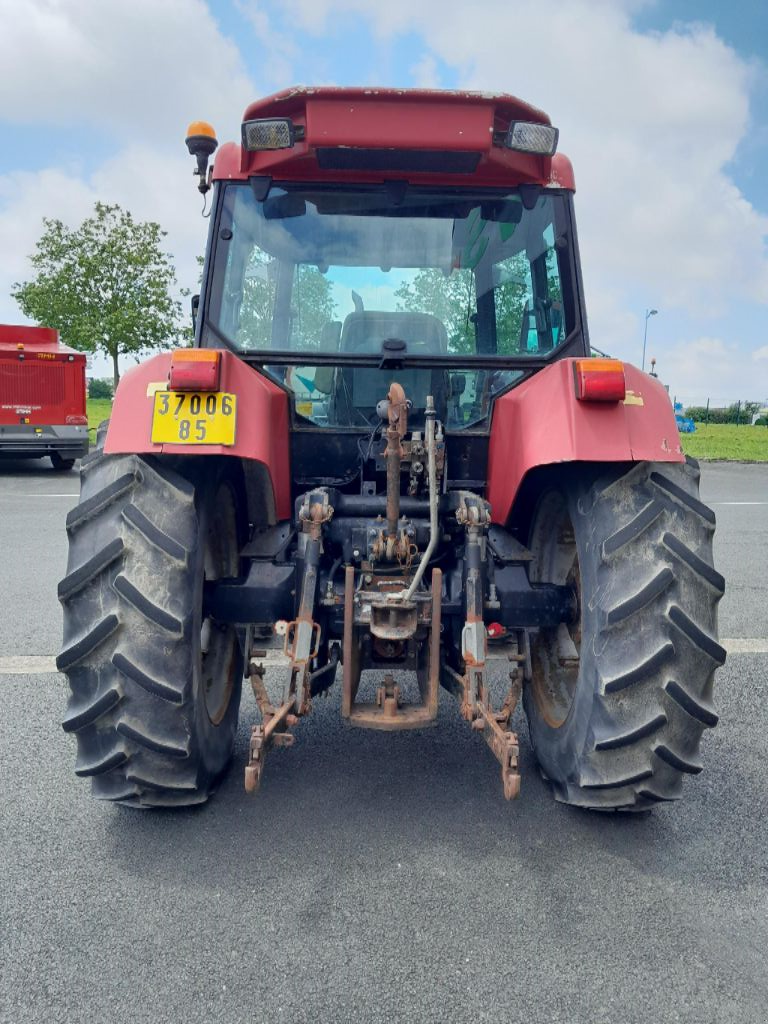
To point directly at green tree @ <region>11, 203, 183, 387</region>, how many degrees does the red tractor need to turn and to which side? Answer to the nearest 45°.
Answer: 0° — it already faces it

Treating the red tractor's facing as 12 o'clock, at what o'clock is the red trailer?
The red trailer is roughly at 11 o'clock from the red tractor.

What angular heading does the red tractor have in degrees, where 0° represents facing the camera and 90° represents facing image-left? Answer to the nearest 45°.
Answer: approximately 180°
